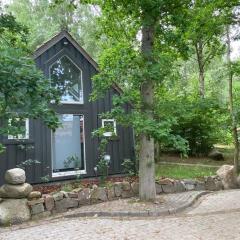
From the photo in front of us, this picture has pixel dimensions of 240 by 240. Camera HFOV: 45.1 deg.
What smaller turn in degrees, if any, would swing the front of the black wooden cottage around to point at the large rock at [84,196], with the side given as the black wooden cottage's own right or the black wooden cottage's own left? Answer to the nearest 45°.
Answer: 0° — it already faces it

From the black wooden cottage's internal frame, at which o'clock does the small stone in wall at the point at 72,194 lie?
The small stone in wall is roughly at 12 o'clock from the black wooden cottage.

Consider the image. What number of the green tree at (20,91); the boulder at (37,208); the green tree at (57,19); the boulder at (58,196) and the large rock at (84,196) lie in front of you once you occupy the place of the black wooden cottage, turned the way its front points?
4

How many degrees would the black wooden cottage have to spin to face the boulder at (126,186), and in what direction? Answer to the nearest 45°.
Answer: approximately 45° to its left

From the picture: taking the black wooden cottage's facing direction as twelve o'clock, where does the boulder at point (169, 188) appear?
The boulder is roughly at 10 o'clock from the black wooden cottage.

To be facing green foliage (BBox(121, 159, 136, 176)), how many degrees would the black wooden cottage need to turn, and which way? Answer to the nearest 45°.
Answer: approximately 90° to its left

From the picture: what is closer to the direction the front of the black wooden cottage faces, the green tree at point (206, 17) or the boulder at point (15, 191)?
the boulder

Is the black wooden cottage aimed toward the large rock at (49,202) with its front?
yes

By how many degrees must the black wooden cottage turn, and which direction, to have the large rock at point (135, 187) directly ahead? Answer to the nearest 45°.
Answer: approximately 45° to its left

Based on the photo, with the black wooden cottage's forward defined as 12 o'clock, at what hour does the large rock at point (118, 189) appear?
The large rock is roughly at 11 o'clock from the black wooden cottage.

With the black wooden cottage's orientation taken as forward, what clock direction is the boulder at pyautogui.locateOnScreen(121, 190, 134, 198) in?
The boulder is roughly at 11 o'clock from the black wooden cottage.

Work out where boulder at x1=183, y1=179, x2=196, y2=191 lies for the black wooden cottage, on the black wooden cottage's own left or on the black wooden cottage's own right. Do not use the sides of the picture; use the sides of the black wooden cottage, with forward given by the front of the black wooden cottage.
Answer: on the black wooden cottage's own left

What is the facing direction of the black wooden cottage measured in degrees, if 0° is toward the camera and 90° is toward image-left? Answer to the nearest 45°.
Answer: approximately 0°
